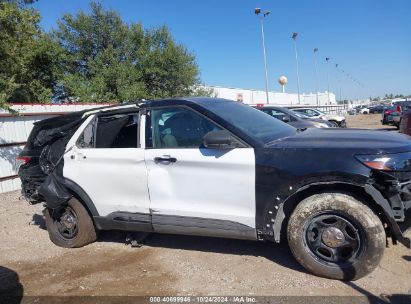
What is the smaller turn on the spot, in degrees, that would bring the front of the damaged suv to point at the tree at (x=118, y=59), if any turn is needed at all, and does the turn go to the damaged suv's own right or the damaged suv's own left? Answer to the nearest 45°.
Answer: approximately 135° to the damaged suv's own left
